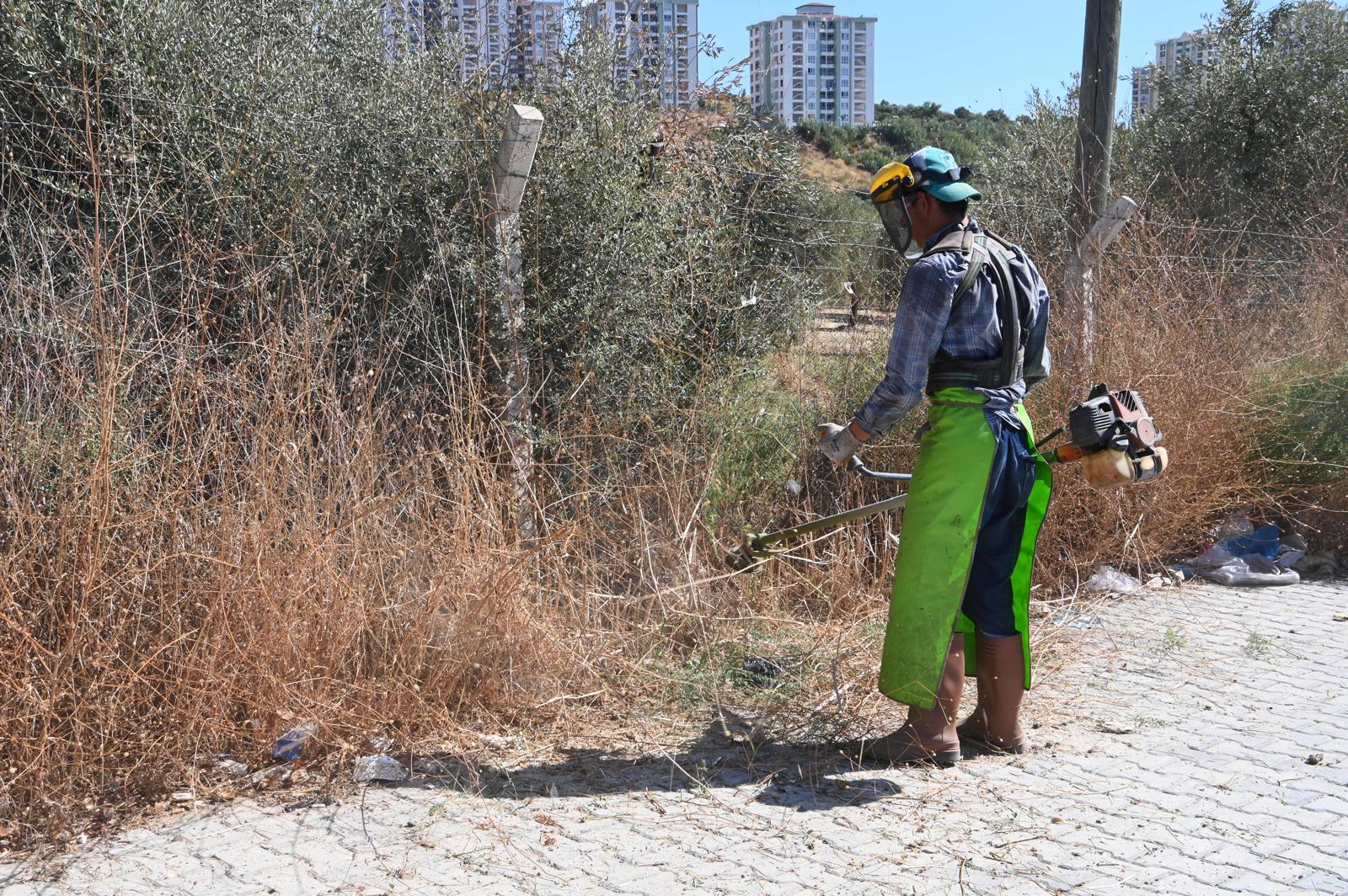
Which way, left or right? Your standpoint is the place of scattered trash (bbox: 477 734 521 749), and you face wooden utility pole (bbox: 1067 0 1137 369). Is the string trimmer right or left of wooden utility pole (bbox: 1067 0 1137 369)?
right

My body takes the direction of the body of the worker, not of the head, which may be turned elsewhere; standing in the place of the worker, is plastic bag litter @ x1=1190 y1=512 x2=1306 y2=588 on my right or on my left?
on my right

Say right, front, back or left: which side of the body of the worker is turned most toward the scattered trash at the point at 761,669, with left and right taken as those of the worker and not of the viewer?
front

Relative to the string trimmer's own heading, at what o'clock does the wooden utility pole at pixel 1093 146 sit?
The wooden utility pole is roughly at 3 o'clock from the string trimmer.

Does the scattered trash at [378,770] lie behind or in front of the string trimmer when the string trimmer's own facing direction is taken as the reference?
in front

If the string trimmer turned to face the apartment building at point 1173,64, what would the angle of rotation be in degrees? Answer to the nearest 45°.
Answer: approximately 90° to its right

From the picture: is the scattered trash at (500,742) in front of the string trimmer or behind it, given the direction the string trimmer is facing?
in front

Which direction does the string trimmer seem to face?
to the viewer's left

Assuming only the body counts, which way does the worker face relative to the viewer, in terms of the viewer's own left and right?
facing away from the viewer and to the left of the viewer

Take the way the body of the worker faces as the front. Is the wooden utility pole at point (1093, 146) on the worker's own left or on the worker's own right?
on the worker's own right

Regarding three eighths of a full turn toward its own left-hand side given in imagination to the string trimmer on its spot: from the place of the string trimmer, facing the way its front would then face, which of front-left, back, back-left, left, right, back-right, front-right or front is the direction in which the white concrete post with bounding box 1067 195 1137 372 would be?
back-left

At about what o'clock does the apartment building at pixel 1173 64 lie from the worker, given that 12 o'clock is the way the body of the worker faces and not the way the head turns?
The apartment building is roughly at 2 o'clock from the worker.
